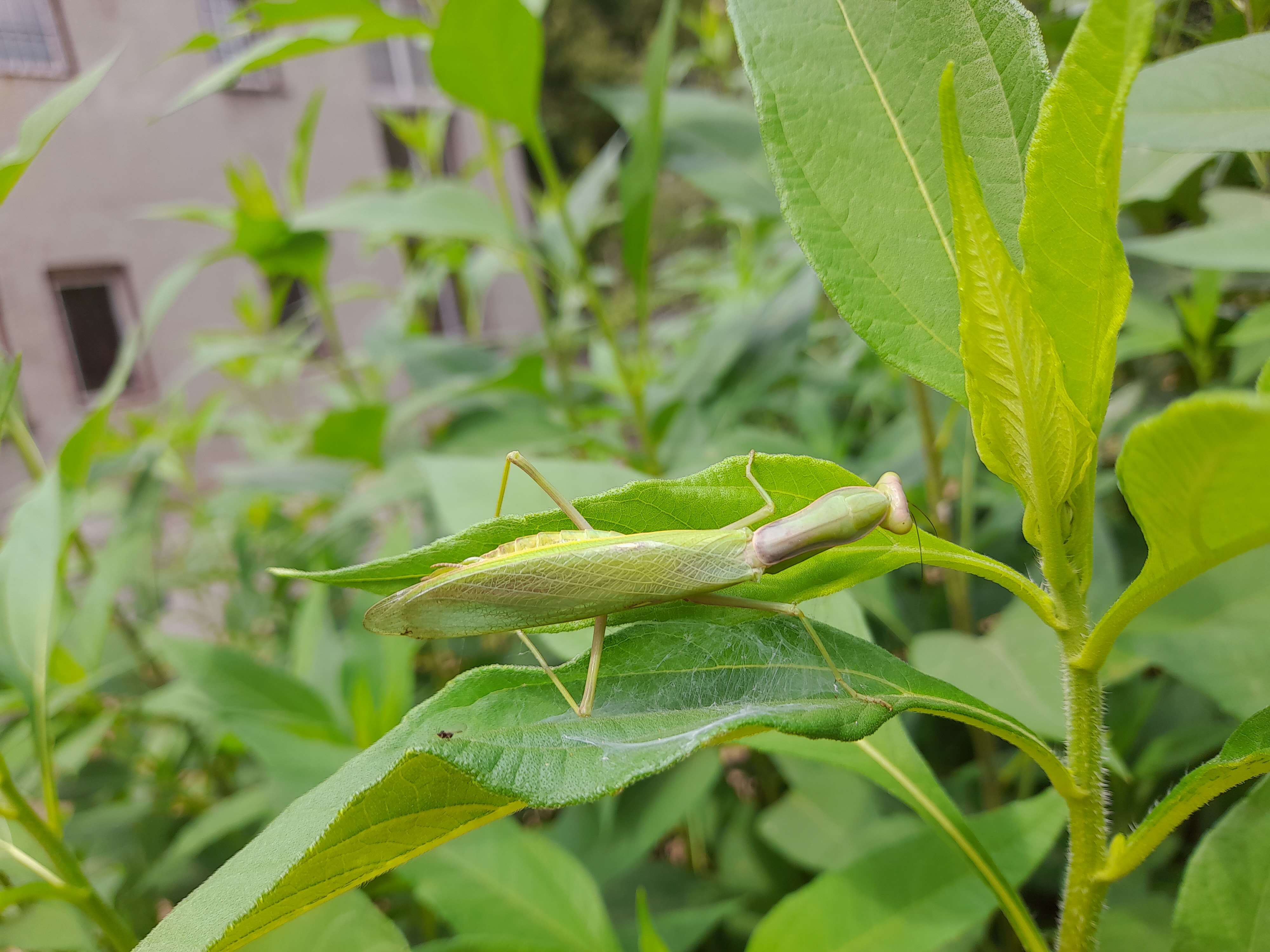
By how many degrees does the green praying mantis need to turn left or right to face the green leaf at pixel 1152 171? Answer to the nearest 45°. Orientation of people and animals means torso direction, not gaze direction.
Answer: approximately 45° to its left

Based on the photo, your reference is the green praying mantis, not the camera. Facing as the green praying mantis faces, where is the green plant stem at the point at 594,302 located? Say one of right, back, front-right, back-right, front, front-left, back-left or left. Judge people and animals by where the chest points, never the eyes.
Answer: left

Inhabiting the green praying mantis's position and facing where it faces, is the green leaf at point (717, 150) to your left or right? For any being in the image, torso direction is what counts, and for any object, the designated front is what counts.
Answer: on your left

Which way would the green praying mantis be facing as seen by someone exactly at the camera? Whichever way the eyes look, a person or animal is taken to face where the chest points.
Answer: facing to the right of the viewer
